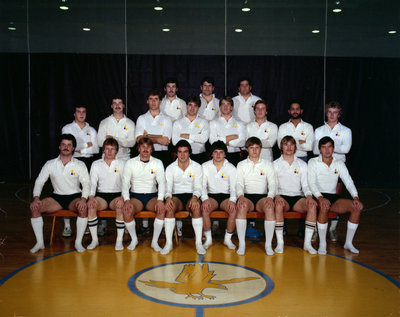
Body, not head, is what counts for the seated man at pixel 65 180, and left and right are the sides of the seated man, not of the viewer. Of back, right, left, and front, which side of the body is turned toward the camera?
front

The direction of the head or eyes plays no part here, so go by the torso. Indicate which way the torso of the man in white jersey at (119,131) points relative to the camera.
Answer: toward the camera

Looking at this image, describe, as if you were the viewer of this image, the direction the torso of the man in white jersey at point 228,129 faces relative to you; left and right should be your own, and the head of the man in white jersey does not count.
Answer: facing the viewer

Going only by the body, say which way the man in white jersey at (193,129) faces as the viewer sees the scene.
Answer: toward the camera

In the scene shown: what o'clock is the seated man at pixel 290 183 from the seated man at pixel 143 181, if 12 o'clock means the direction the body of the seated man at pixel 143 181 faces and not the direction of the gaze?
the seated man at pixel 290 183 is roughly at 9 o'clock from the seated man at pixel 143 181.

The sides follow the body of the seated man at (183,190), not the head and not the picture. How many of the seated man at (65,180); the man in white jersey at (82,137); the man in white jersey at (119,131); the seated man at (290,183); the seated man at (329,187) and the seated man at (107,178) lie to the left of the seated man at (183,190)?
2

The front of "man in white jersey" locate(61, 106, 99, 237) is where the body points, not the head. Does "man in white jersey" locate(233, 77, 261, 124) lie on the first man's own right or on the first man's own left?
on the first man's own left

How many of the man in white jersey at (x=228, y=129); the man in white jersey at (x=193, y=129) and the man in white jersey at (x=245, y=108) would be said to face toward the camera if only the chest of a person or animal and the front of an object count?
3

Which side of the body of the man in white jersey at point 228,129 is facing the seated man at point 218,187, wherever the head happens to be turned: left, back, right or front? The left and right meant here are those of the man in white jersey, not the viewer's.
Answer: front

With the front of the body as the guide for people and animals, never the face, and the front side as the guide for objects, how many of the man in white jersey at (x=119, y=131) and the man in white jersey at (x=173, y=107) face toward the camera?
2

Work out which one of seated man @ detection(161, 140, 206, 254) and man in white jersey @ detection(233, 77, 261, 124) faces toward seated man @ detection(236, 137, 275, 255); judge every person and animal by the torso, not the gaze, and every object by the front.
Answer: the man in white jersey
